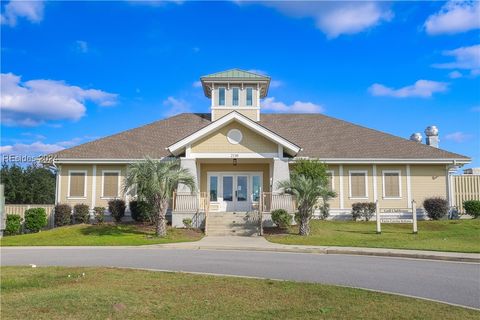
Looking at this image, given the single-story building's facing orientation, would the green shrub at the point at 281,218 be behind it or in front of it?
in front

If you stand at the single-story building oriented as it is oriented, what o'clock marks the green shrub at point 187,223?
The green shrub is roughly at 1 o'clock from the single-story building.

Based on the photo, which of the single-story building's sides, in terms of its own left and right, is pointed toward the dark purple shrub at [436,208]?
left

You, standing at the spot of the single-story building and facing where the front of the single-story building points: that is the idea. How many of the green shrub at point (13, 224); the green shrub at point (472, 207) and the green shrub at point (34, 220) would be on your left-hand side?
1

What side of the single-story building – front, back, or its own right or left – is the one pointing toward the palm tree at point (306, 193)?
front

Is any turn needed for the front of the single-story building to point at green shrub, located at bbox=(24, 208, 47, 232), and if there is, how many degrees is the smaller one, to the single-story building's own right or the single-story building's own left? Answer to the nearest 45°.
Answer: approximately 90° to the single-story building's own right

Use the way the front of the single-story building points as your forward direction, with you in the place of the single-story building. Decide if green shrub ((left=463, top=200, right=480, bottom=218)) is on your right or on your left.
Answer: on your left

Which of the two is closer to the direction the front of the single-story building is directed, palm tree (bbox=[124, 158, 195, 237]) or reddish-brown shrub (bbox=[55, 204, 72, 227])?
the palm tree

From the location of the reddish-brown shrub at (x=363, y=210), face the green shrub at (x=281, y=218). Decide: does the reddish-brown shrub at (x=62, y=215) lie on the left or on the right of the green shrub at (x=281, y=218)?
right

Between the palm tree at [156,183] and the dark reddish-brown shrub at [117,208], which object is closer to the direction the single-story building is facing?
the palm tree

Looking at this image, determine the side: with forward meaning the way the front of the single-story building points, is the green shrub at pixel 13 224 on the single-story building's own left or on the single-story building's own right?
on the single-story building's own right

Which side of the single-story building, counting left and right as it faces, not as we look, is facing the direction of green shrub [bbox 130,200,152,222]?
right

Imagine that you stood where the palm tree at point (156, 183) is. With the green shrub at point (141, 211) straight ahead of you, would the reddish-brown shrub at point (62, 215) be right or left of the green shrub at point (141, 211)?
left

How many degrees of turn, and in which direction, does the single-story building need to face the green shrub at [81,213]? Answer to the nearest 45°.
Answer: approximately 90° to its right

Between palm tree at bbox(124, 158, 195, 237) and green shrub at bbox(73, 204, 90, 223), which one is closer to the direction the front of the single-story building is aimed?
the palm tree

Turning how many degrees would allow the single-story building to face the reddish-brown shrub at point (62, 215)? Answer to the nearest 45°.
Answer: approximately 90° to its right

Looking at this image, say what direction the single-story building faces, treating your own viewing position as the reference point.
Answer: facing the viewer
